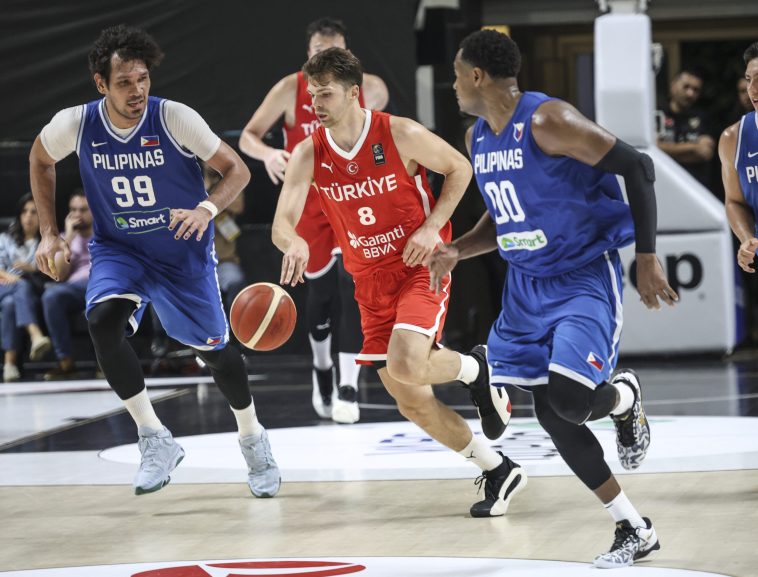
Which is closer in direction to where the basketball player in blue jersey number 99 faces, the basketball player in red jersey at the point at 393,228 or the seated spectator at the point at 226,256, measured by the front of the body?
the basketball player in red jersey

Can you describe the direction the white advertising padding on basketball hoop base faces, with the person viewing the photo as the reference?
facing the viewer

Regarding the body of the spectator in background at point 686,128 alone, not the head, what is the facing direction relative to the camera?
toward the camera

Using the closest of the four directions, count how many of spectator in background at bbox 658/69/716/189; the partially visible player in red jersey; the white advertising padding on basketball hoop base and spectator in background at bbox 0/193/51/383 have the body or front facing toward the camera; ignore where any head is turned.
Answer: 4

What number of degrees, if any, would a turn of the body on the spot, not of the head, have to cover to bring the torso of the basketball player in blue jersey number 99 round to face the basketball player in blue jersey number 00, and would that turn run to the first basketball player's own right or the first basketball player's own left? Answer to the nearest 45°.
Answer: approximately 45° to the first basketball player's own left

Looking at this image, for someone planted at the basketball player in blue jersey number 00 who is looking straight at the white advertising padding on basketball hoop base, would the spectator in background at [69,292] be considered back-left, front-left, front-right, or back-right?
front-left

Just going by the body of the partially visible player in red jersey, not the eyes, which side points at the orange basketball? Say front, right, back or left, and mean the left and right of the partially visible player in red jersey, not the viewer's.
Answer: front

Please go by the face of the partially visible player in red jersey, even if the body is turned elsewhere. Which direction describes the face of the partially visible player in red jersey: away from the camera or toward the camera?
toward the camera

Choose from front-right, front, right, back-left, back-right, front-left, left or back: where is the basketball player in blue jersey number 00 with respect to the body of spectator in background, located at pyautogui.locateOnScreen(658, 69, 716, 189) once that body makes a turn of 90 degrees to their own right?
left

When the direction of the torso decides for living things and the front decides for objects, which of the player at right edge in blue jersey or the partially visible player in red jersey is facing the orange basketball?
the partially visible player in red jersey

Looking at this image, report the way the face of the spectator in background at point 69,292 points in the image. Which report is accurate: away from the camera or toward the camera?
toward the camera

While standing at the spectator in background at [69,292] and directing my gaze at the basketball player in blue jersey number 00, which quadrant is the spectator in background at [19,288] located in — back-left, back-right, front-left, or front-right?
back-right
